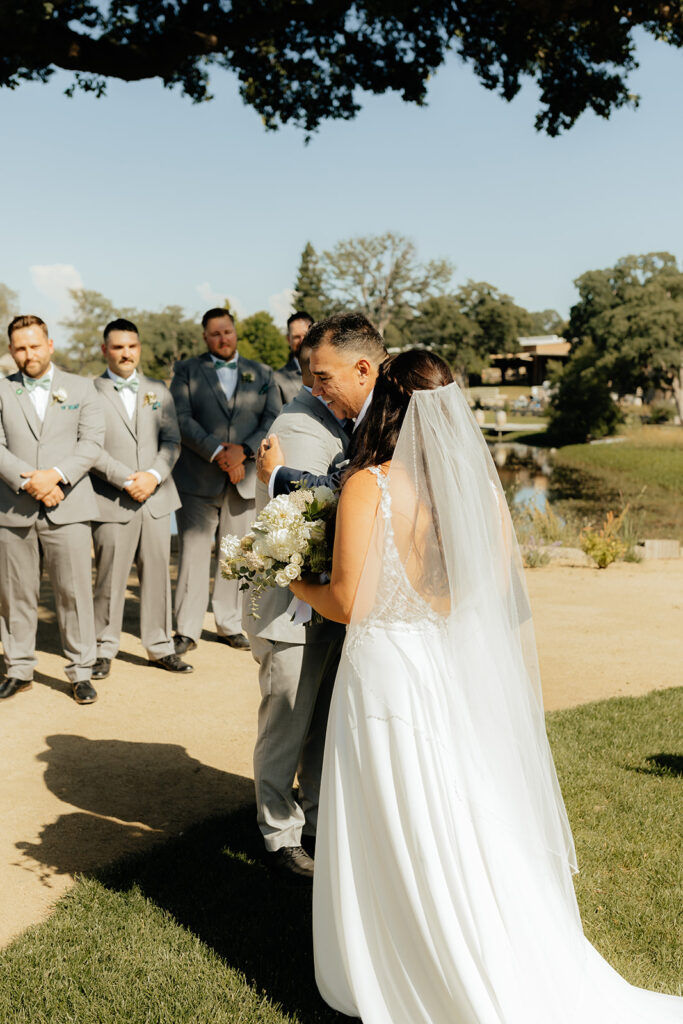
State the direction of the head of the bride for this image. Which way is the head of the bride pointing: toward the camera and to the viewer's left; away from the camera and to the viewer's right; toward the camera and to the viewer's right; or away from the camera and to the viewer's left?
away from the camera and to the viewer's left

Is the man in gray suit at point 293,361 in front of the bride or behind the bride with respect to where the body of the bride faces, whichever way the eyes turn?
in front

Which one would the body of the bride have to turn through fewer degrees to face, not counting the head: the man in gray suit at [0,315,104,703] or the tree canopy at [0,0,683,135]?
the man in gray suit

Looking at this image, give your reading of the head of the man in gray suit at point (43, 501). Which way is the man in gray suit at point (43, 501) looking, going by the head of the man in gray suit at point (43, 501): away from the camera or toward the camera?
toward the camera

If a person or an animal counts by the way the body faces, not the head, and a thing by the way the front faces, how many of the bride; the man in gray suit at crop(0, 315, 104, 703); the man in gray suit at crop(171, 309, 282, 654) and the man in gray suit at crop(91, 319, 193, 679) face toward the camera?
3

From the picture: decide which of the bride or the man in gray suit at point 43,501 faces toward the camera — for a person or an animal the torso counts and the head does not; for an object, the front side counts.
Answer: the man in gray suit

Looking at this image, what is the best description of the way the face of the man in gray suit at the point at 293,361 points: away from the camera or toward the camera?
toward the camera

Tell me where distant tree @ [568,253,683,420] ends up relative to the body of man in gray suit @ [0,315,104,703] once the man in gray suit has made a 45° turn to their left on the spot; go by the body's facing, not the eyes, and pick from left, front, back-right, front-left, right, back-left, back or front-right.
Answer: left

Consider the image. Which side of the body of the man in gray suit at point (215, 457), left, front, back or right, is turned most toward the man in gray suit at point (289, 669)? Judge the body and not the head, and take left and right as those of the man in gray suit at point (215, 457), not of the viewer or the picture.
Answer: front

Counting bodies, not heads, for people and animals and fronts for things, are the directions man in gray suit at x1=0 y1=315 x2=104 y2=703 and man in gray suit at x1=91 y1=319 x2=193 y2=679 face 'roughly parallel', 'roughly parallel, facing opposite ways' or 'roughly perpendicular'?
roughly parallel

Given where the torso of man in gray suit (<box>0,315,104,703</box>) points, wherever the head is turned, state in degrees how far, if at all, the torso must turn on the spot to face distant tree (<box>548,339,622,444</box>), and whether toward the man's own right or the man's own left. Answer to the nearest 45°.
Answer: approximately 135° to the man's own left

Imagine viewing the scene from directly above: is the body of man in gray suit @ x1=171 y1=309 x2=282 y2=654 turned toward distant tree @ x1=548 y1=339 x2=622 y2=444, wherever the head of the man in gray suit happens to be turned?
no

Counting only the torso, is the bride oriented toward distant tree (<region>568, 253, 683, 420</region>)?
no

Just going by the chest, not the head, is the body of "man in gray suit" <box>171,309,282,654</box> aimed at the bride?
yes

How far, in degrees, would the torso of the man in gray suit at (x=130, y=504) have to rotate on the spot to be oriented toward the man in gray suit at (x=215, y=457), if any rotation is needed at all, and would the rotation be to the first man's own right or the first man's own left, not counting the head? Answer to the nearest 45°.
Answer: approximately 135° to the first man's own left

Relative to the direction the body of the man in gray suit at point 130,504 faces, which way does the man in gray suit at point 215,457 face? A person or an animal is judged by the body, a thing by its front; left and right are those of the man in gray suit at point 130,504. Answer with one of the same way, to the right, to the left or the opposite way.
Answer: the same way

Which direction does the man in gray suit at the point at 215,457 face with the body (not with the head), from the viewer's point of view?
toward the camera

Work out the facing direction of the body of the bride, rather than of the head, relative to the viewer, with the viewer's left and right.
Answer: facing away from the viewer and to the left of the viewer

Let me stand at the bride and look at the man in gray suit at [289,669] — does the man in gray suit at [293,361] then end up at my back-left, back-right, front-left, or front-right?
front-right

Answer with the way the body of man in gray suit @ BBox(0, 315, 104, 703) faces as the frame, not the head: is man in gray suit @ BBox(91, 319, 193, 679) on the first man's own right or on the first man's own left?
on the first man's own left
